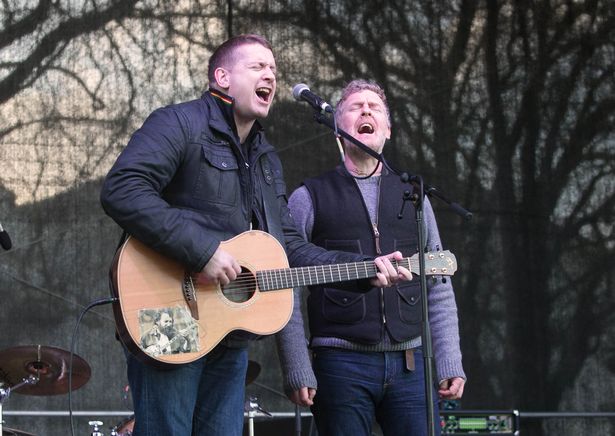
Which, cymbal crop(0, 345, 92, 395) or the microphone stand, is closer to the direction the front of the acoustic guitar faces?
the microphone stand

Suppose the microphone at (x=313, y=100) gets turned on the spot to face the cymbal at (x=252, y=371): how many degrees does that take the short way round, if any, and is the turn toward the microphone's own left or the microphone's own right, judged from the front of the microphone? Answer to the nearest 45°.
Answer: approximately 90° to the microphone's own right

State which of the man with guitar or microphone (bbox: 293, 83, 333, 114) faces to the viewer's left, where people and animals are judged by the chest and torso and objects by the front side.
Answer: the microphone

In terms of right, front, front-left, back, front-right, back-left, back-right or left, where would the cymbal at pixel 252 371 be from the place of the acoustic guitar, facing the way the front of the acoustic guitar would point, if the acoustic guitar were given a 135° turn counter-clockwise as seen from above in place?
front-left

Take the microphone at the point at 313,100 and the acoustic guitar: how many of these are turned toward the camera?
1

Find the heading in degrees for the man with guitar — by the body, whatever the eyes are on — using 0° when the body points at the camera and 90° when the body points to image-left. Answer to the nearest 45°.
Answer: approximately 315°

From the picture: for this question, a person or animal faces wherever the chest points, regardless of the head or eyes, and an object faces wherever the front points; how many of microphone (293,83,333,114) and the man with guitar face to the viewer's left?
1

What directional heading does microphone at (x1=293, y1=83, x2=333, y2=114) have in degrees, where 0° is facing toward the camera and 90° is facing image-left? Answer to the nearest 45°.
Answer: approximately 90°
